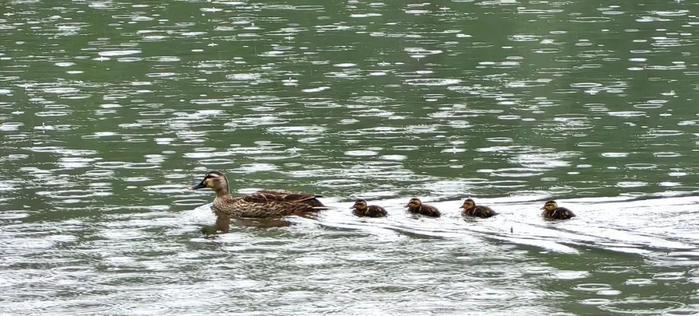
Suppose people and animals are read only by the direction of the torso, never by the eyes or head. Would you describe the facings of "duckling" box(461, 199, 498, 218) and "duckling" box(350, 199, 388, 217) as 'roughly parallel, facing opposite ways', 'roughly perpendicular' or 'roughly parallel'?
roughly parallel

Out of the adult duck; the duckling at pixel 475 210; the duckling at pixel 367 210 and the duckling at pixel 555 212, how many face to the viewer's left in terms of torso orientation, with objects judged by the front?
4

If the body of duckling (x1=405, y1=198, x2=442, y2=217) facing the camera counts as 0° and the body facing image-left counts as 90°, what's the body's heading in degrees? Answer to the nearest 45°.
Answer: approximately 90°

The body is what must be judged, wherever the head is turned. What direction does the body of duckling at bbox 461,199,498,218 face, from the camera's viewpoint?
to the viewer's left

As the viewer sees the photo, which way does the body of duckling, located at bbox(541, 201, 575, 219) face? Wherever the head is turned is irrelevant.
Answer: to the viewer's left

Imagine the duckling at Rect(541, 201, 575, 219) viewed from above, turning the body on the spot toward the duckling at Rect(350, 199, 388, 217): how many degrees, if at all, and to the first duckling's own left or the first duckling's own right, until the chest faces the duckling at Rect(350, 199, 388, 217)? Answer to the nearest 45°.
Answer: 0° — it already faces it

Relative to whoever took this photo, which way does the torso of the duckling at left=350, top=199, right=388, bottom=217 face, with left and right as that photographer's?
facing to the left of the viewer

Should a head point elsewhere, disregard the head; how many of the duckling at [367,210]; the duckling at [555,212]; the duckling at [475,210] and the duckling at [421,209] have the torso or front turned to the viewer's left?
4

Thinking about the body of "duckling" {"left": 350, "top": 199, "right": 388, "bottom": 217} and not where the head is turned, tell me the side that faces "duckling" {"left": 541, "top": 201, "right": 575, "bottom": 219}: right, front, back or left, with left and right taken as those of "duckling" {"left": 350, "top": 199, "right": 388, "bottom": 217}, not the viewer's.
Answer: back

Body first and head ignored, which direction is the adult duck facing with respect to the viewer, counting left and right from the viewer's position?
facing to the left of the viewer

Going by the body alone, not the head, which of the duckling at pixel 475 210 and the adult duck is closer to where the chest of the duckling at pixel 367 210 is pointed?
the adult duck

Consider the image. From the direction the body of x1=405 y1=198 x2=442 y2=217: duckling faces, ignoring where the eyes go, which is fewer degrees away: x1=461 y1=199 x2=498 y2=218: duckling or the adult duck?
the adult duck

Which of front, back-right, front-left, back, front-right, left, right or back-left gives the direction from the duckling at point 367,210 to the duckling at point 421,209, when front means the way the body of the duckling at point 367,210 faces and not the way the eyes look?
back
